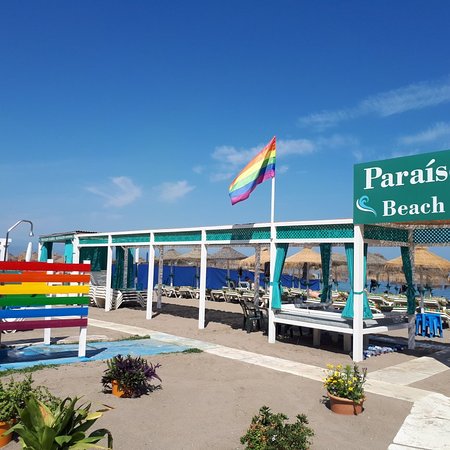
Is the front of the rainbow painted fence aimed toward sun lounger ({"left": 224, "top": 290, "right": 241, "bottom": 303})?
no

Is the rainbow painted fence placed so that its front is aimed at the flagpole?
no

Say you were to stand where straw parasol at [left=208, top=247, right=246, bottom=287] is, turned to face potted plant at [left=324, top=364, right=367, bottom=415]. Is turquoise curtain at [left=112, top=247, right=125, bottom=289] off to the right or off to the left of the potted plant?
right

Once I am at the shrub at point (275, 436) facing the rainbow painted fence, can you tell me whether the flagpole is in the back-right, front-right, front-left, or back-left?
front-right

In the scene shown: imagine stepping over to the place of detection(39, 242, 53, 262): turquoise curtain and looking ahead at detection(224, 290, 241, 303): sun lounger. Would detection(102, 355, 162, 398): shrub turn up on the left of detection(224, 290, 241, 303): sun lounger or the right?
right

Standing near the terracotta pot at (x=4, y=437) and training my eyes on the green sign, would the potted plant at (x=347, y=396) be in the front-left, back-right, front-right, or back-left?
front-right

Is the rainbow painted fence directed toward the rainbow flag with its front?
no
